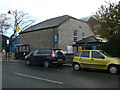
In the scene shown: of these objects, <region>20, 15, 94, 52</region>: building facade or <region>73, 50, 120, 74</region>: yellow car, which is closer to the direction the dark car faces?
the building facade

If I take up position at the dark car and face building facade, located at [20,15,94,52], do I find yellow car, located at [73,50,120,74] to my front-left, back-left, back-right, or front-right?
back-right

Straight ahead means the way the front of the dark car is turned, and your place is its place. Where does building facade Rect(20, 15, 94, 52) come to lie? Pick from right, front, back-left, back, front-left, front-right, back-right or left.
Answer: front-right

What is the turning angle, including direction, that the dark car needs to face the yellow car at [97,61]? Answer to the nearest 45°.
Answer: approximately 180°

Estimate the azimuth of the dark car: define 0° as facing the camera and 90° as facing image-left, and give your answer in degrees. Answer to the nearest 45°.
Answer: approximately 135°
